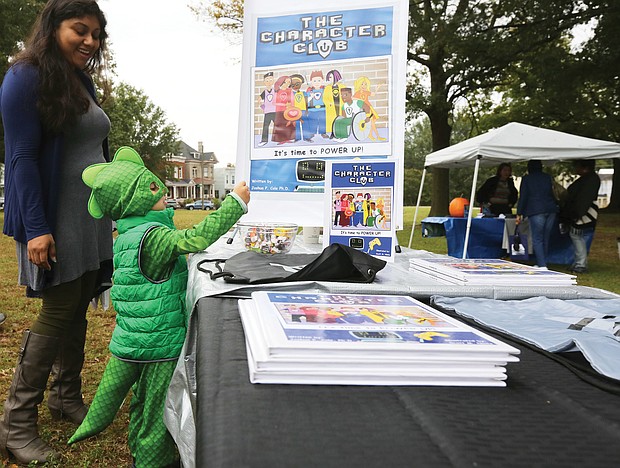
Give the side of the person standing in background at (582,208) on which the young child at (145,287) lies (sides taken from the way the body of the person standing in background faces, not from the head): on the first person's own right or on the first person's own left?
on the first person's own left

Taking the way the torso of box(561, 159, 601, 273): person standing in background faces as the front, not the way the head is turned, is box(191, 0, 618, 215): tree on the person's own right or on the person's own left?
on the person's own right

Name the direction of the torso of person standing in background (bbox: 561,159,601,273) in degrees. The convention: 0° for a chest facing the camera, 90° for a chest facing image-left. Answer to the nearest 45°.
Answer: approximately 90°

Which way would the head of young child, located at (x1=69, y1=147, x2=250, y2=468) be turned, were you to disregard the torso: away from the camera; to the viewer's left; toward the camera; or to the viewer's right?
to the viewer's right

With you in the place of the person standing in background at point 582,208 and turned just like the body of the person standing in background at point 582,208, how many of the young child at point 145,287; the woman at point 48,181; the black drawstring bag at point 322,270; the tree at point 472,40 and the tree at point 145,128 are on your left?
3

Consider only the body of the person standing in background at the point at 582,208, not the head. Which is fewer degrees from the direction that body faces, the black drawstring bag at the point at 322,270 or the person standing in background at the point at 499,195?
the person standing in background
